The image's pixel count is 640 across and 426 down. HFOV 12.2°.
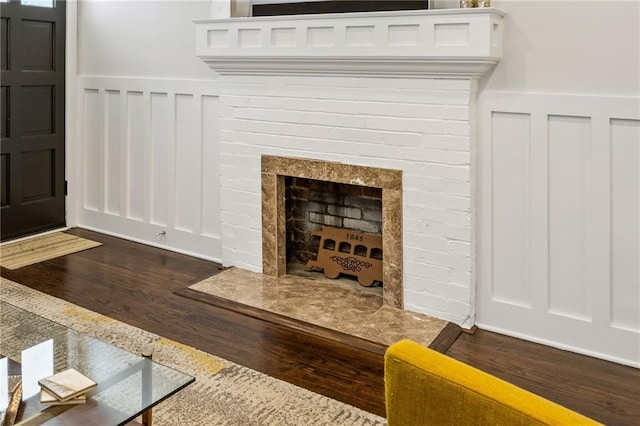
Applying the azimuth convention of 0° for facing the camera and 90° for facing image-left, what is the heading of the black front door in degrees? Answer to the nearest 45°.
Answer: approximately 315°
